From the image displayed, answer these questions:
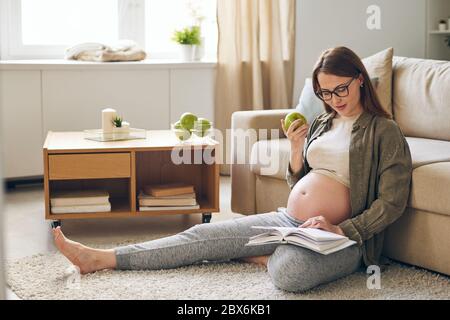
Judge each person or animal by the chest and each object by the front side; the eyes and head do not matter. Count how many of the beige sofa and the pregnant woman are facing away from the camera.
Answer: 0

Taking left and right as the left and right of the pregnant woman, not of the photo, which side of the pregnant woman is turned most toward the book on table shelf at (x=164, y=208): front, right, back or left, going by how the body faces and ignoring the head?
right

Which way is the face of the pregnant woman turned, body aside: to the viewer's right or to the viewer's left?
to the viewer's left

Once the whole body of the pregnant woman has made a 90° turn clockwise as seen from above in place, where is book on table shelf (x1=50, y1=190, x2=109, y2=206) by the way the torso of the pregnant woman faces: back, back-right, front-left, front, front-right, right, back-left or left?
front

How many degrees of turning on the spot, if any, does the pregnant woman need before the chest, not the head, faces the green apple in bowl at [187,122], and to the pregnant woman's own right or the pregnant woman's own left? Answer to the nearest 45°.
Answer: approximately 90° to the pregnant woman's own right

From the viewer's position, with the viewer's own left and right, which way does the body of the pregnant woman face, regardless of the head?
facing the viewer and to the left of the viewer

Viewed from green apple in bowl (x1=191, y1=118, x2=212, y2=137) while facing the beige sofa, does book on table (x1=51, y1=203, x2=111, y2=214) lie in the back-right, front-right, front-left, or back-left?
back-right
